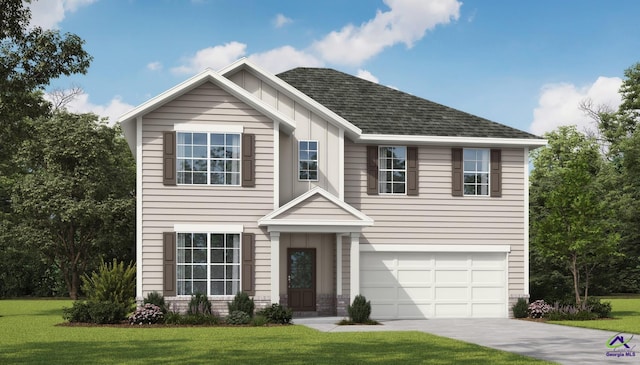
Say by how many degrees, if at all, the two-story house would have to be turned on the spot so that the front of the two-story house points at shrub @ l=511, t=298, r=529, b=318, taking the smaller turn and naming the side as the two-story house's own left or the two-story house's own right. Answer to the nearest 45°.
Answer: approximately 90° to the two-story house's own left

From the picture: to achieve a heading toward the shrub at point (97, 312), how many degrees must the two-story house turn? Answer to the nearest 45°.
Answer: approximately 45° to its right

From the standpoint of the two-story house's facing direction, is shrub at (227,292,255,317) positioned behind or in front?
in front

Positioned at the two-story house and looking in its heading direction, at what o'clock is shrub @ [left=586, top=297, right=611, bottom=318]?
The shrub is roughly at 9 o'clock from the two-story house.

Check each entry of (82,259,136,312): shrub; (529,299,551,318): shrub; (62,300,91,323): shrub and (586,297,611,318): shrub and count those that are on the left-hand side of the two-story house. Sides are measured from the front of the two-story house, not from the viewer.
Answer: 2

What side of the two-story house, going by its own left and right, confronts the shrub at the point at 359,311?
front

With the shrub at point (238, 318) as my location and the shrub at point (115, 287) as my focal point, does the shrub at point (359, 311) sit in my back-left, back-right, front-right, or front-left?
back-right

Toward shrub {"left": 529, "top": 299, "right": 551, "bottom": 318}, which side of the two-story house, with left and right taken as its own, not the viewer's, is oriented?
left

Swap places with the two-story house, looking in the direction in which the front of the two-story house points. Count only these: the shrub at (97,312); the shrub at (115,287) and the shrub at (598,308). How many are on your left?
1

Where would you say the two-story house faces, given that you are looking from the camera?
facing the viewer
